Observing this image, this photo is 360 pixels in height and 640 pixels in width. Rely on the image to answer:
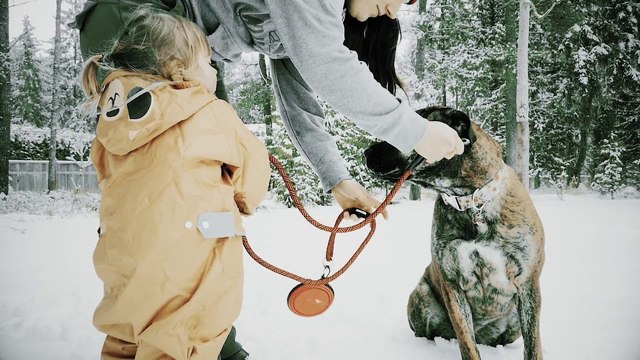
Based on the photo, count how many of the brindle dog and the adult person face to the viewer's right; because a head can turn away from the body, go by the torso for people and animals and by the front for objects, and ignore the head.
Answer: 1

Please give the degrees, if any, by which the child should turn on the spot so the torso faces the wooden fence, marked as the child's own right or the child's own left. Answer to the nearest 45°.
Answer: approximately 45° to the child's own left

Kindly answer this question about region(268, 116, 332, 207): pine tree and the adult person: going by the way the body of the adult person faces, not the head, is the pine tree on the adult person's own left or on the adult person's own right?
on the adult person's own left

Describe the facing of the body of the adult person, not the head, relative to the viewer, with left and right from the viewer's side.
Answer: facing to the right of the viewer

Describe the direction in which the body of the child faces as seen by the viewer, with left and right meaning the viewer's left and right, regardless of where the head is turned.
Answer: facing away from the viewer and to the right of the viewer

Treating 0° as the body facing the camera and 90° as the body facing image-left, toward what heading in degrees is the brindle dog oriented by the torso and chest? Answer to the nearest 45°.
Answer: approximately 0°

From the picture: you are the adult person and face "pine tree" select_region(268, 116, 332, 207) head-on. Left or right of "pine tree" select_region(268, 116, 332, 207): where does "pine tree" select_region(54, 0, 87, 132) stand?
left

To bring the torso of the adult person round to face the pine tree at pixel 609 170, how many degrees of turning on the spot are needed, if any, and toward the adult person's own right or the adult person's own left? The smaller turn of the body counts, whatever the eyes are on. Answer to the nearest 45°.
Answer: approximately 45° to the adult person's own left

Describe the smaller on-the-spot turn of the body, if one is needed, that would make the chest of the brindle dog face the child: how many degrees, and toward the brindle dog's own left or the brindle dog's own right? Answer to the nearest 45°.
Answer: approximately 45° to the brindle dog's own right

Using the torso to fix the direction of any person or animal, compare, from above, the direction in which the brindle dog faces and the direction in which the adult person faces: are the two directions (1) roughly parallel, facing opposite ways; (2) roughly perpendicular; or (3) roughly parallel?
roughly perpendicular

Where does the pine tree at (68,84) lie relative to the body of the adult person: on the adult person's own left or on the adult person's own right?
on the adult person's own left

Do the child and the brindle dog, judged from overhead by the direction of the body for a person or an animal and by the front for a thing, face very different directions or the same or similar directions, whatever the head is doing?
very different directions

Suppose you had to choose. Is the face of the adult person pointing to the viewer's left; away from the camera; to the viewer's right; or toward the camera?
to the viewer's right
